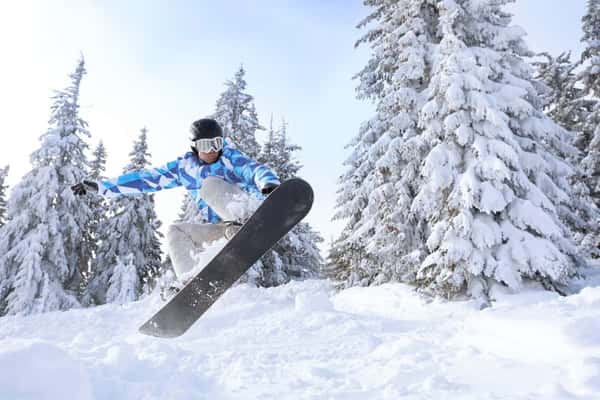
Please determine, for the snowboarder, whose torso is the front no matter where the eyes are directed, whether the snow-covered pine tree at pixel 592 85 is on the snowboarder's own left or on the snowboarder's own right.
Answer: on the snowboarder's own left

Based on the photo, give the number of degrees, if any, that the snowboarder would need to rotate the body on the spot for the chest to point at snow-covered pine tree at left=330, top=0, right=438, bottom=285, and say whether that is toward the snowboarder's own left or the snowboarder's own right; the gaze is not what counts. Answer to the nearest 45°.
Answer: approximately 135° to the snowboarder's own left

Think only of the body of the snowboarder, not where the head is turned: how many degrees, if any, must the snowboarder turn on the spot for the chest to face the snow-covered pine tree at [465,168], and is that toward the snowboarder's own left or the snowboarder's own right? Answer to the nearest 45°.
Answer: approximately 135° to the snowboarder's own left

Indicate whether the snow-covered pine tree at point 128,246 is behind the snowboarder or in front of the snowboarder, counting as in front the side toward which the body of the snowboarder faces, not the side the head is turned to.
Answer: behind

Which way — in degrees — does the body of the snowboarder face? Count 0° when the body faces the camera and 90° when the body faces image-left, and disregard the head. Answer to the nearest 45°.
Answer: approximately 0°

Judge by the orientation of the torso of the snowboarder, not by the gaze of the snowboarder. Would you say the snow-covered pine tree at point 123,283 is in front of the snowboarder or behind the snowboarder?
behind

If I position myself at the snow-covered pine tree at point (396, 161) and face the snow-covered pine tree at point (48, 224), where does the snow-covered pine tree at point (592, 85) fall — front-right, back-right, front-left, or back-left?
back-right

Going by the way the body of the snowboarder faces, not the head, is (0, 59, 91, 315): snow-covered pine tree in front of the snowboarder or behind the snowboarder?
behind

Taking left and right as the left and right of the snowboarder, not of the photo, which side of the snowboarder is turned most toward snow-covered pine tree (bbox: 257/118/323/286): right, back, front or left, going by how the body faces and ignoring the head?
back
